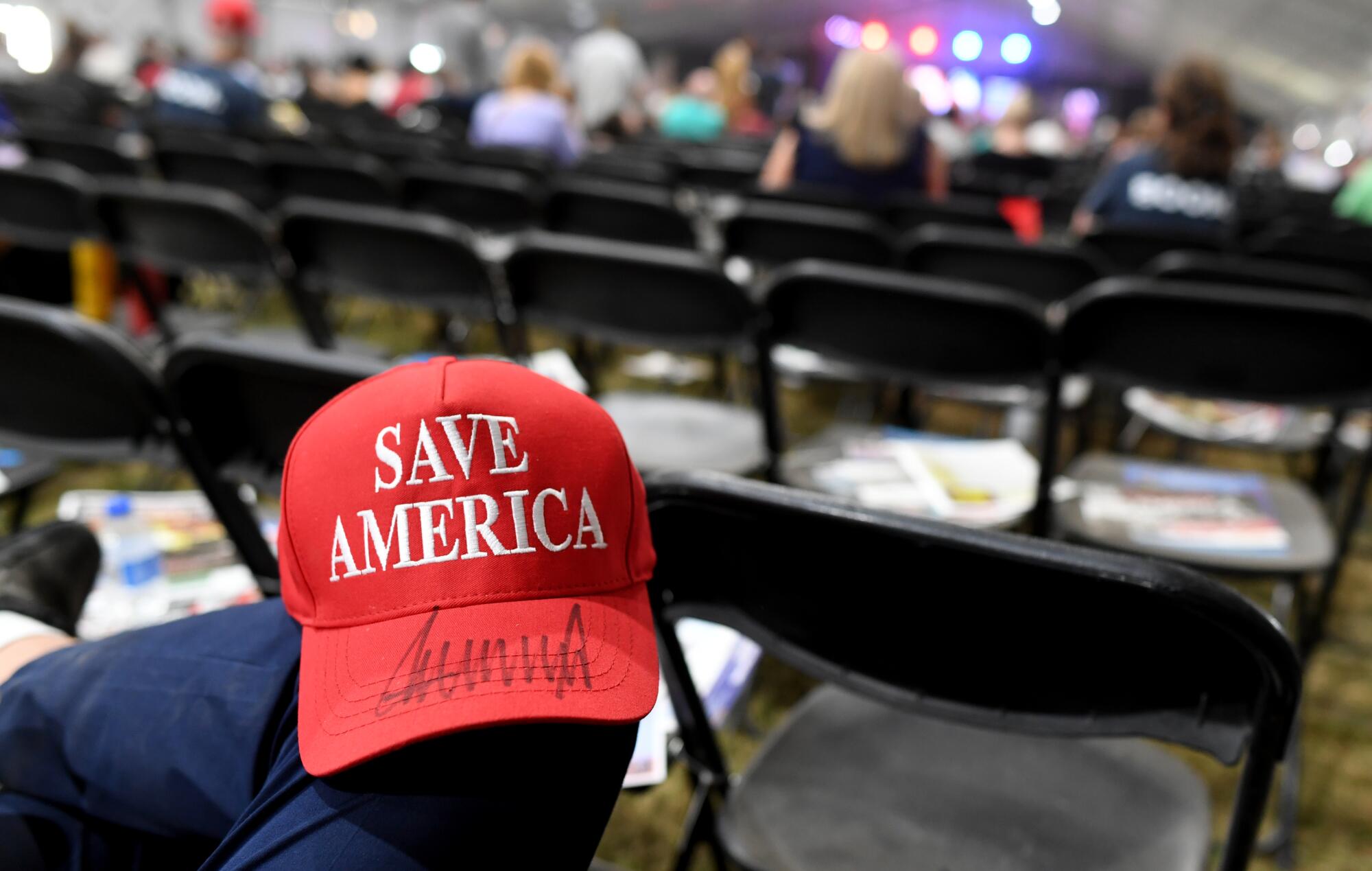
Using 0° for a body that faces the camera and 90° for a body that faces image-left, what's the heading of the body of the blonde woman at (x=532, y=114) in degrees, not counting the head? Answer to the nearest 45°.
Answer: approximately 180°

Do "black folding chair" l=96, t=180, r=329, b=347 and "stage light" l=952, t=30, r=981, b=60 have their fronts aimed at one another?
yes

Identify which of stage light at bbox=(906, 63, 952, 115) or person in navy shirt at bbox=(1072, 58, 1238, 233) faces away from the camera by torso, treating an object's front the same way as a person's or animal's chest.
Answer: the person in navy shirt

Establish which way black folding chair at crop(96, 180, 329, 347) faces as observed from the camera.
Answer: facing away from the viewer and to the right of the viewer

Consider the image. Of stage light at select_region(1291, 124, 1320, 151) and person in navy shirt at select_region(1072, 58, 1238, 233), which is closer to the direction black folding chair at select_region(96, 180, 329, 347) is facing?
the stage light

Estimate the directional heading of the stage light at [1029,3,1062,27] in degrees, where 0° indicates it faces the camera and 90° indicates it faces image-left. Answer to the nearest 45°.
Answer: approximately 0°
